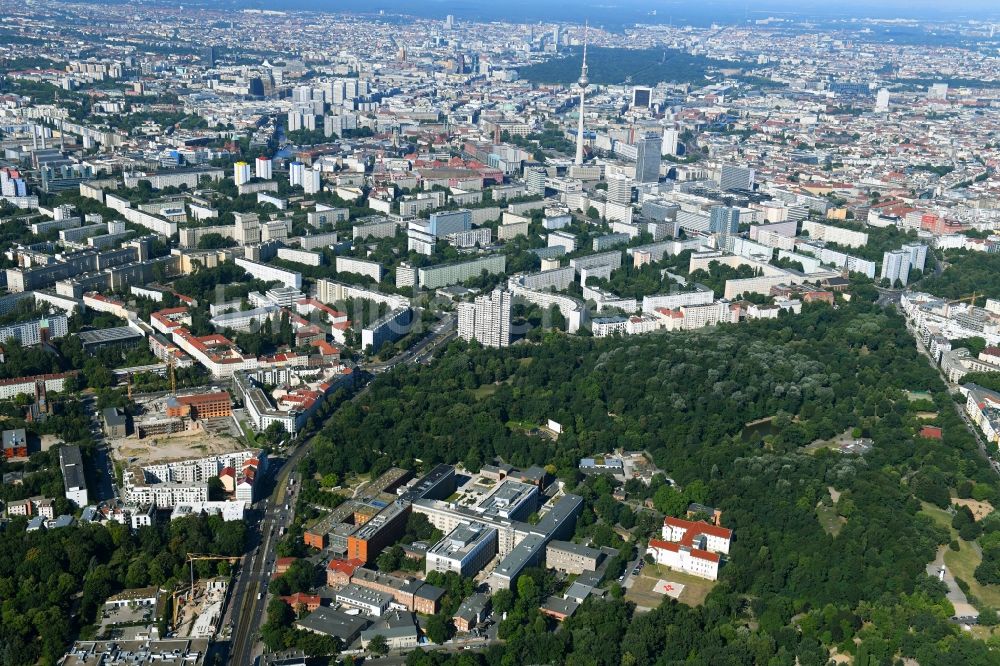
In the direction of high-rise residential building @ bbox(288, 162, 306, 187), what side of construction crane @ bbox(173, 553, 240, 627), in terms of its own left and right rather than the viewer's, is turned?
left

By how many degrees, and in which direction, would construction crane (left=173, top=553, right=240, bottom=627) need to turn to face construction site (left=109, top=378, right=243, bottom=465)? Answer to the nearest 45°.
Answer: approximately 90° to its left

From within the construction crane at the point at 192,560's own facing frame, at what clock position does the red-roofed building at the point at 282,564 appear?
The red-roofed building is roughly at 12 o'clock from the construction crane.

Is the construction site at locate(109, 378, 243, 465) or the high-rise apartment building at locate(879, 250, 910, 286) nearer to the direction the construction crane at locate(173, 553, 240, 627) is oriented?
the high-rise apartment building

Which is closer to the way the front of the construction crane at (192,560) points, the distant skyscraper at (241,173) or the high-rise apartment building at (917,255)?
the high-rise apartment building

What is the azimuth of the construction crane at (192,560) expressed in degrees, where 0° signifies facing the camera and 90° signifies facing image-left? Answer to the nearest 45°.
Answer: approximately 270°

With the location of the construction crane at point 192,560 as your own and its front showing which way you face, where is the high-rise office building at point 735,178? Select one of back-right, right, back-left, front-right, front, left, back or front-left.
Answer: front-left

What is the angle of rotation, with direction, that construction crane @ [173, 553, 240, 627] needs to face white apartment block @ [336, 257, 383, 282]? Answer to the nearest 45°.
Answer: approximately 90° to its left

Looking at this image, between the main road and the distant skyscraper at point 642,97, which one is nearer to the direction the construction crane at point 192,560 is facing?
the main road

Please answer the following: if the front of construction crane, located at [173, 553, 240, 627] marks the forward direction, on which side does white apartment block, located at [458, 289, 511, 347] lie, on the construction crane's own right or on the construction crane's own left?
on the construction crane's own left

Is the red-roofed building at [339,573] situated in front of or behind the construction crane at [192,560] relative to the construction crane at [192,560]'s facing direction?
in front

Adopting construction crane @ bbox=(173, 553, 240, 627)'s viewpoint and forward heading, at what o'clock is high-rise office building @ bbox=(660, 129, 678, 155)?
The high-rise office building is roughly at 10 o'clock from the construction crane.

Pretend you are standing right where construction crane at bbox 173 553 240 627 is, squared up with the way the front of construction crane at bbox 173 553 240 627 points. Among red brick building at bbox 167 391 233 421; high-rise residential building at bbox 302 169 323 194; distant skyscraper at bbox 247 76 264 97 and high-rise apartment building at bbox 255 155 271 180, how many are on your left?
4

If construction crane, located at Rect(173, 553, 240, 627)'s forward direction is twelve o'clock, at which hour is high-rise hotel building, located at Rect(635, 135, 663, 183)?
The high-rise hotel building is roughly at 10 o'clock from the construction crane.

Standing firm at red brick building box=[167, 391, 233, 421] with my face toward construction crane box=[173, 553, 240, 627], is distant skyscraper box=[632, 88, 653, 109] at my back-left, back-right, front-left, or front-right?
back-left
